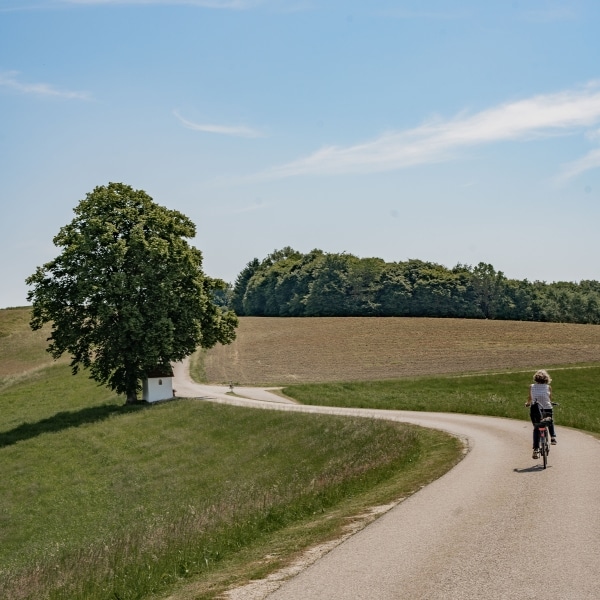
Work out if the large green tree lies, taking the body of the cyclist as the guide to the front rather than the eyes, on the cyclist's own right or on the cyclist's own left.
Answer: on the cyclist's own left

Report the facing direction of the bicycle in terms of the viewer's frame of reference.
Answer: facing away from the viewer

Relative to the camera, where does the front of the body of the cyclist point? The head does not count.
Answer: away from the camera
